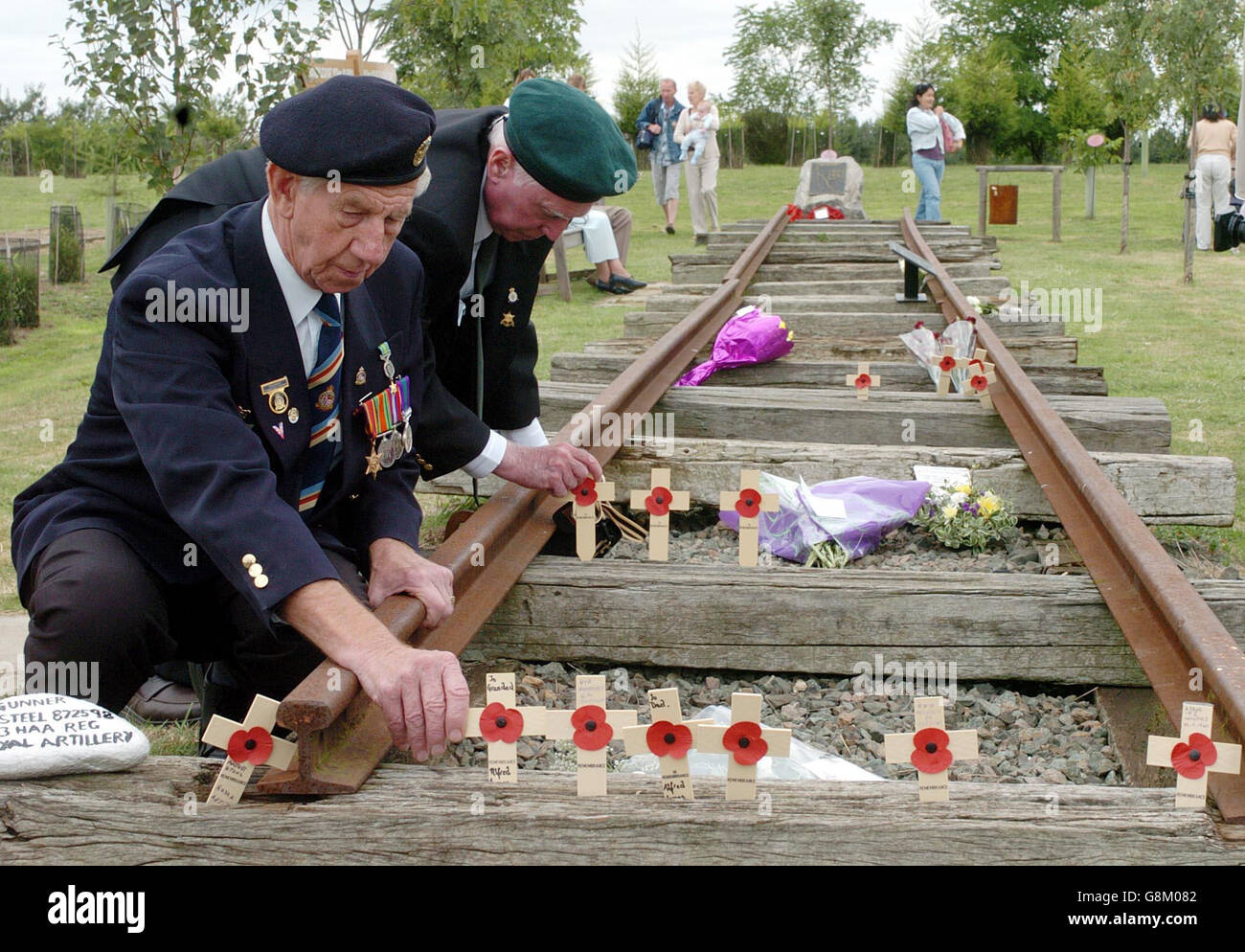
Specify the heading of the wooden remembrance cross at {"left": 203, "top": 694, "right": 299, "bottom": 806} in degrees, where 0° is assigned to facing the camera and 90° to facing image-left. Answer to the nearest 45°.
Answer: approximately 0°

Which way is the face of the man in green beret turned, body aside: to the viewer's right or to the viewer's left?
to the viewer's right

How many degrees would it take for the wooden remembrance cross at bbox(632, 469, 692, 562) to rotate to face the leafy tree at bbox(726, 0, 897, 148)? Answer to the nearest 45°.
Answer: approximately 180°
